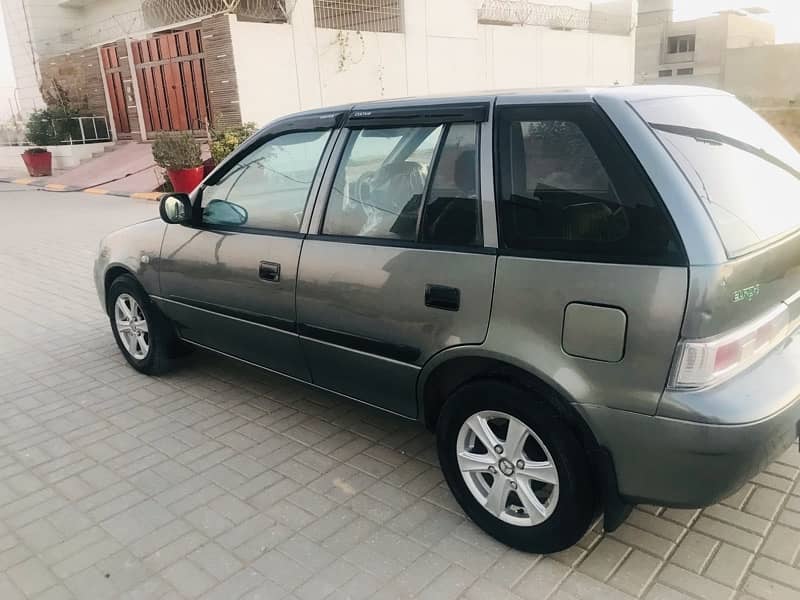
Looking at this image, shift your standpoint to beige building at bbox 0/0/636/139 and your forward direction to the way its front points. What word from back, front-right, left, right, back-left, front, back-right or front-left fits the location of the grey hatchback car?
front-left

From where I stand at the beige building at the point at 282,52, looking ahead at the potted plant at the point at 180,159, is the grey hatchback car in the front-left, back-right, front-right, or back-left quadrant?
front-left

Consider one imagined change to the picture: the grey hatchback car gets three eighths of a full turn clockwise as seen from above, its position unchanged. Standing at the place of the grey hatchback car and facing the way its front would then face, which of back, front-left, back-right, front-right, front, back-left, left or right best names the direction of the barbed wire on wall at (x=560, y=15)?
left

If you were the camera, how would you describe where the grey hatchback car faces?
facing away from the viewer and to the left of the viewer

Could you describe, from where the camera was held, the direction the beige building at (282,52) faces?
facing the viewer and to the left of the viewer

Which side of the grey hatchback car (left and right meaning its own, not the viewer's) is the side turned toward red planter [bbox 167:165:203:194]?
front

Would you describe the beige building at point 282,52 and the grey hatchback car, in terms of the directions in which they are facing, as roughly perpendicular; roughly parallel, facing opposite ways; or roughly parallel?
roughly perpendicular

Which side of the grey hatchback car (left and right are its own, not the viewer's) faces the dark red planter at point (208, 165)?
front

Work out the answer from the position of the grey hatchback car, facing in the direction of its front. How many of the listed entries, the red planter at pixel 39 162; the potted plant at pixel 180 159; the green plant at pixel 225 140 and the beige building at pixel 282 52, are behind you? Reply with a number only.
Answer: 0

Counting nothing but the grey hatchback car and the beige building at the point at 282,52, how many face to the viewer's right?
0

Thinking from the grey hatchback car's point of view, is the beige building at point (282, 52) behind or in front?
in front
